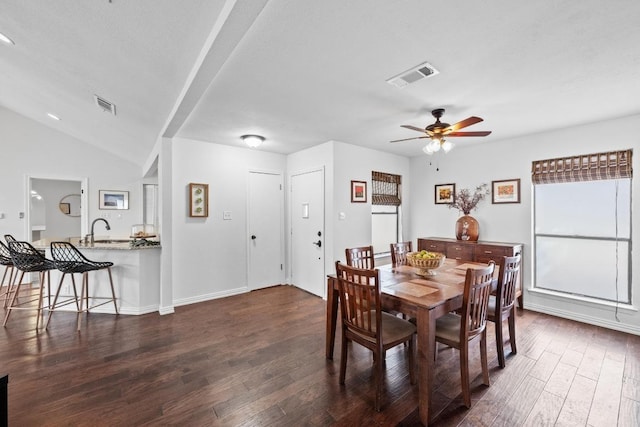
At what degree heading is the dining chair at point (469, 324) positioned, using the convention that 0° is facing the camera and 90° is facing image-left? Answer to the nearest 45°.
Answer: approximately 135°

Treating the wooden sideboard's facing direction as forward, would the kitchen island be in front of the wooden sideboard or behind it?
in front

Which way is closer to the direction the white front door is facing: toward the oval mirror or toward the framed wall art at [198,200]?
the framed wall art

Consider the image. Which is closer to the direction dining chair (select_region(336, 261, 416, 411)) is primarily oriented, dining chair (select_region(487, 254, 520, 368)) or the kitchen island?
the dining chair

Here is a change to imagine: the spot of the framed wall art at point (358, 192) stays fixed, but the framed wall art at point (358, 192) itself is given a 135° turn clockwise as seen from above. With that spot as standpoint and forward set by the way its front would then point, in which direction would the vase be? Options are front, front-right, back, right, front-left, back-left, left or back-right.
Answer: back

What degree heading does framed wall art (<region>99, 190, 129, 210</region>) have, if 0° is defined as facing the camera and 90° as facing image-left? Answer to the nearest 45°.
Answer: approximately 0°

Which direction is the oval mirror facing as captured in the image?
toward the camera

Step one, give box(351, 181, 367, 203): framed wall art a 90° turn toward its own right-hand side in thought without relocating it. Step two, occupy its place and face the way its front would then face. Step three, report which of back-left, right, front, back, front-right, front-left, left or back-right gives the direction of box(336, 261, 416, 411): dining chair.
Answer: front-left

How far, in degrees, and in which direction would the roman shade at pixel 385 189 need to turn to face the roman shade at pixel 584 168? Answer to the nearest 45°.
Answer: approximately 45° to its left

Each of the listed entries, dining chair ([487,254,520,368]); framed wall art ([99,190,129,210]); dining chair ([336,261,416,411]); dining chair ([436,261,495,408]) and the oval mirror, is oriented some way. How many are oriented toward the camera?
2

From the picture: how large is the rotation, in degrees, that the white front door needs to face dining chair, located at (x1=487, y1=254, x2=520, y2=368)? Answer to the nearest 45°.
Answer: approximately 90° to its left

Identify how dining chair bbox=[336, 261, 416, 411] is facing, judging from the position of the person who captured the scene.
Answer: facing away from the viewer and to the right of the viewer

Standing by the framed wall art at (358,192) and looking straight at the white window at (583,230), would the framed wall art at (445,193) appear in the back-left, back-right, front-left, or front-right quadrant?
front-left

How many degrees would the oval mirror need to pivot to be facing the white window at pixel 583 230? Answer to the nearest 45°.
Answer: approximately 45° to its left

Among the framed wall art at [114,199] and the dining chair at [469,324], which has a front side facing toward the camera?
the framed wall art

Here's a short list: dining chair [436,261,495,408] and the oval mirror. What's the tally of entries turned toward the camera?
1

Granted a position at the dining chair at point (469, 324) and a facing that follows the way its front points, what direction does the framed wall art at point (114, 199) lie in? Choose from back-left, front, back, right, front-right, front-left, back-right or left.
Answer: front-left
